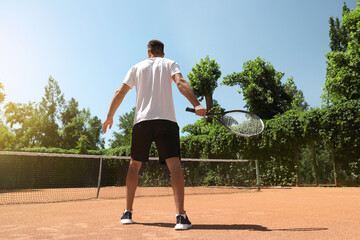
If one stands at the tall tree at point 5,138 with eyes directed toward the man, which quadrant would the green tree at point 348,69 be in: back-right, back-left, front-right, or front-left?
front-left

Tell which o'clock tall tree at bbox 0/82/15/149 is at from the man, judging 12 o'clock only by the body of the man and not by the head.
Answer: The tall tree is roughly at 11 o'clock from the man.

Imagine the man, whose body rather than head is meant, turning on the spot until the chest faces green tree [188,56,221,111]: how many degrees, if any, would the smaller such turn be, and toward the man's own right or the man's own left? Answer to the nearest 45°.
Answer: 0° — they already face it

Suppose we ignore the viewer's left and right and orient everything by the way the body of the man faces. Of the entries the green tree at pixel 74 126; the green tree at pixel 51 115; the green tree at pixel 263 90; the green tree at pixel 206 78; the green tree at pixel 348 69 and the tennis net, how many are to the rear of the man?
0

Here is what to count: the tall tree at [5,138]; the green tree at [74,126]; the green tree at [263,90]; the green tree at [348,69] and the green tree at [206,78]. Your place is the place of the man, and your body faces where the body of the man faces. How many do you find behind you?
0

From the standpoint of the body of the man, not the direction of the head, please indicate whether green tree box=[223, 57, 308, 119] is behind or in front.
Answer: in front

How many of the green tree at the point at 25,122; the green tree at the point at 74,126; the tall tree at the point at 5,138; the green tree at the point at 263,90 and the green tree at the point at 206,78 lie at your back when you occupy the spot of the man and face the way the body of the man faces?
0

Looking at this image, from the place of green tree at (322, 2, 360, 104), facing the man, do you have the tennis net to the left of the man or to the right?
right

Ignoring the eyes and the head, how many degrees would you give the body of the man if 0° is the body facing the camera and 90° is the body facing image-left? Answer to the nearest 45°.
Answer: approximately 180°

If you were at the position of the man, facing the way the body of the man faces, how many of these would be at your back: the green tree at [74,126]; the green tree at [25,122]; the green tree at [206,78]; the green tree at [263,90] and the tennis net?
0

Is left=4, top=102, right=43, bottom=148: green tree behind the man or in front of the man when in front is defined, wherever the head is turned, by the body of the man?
in front

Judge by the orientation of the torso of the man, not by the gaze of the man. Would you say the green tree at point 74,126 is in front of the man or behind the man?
in front
